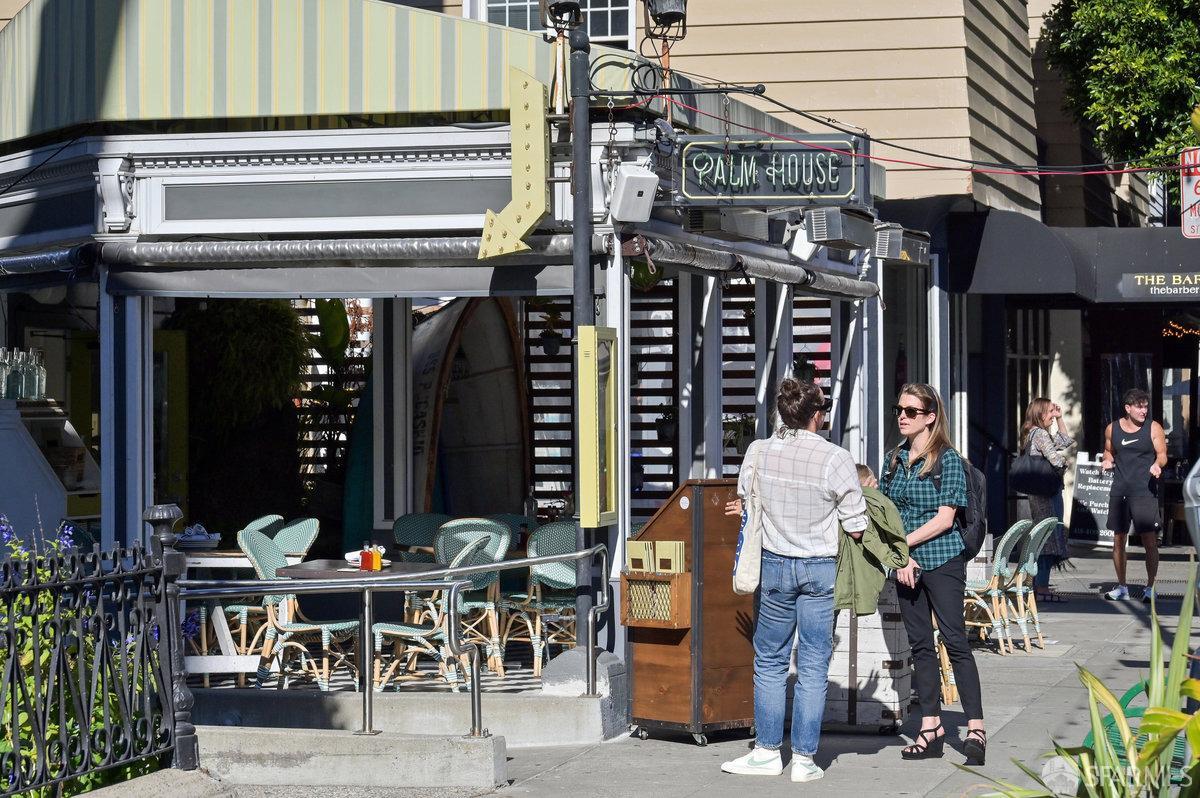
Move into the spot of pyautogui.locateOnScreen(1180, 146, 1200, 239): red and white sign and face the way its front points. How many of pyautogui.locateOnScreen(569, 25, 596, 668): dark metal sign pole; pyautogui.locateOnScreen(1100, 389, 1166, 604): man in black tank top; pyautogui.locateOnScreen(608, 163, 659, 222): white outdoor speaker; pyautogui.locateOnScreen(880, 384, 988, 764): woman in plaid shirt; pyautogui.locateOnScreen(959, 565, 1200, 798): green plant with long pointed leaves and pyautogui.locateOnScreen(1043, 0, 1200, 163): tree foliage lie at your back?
2

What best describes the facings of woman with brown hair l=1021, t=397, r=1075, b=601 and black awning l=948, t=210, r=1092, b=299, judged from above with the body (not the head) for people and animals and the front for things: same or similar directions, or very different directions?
same or similar directions

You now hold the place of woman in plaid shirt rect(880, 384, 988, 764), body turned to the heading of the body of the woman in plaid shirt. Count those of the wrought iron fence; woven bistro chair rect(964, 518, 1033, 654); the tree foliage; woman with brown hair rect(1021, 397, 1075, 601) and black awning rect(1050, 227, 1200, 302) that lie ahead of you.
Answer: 1

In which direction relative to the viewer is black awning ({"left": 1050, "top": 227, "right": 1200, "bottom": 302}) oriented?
toward the camera

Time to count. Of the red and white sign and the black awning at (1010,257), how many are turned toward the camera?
1

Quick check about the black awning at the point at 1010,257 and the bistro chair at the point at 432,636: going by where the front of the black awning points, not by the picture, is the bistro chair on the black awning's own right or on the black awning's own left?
on the black awning's own right
